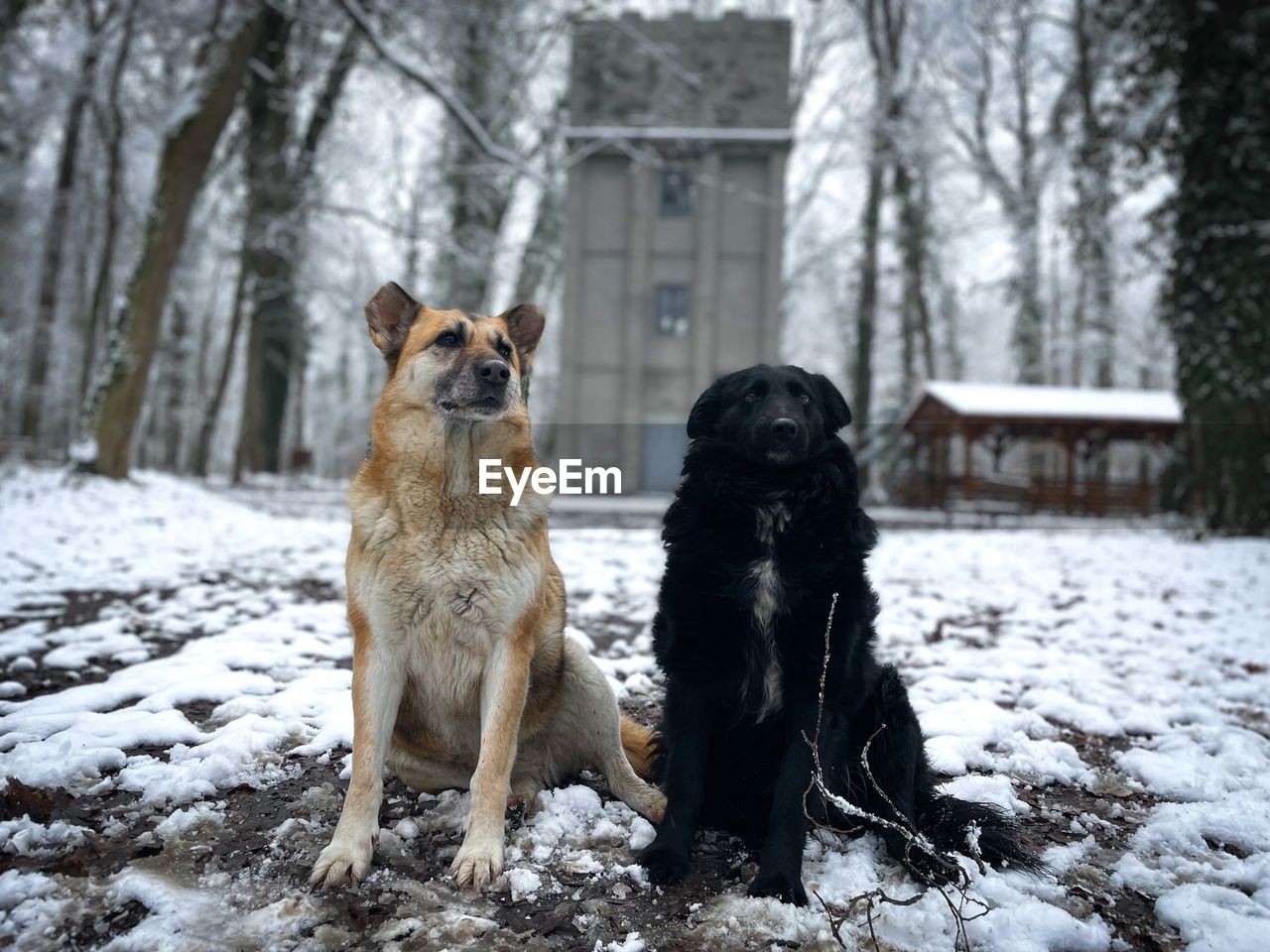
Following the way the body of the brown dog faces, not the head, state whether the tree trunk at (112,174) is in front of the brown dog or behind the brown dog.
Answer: behind

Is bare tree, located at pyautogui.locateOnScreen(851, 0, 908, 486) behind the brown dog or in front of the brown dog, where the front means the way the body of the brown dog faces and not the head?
behind

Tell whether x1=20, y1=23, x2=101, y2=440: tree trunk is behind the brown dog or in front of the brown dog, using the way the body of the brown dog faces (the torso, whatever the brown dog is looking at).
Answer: behind

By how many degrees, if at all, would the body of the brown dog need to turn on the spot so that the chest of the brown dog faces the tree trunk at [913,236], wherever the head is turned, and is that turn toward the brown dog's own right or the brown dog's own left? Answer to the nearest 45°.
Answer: approximately 135° to the brown dog's own left

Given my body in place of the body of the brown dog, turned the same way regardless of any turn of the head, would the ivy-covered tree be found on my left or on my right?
on my left

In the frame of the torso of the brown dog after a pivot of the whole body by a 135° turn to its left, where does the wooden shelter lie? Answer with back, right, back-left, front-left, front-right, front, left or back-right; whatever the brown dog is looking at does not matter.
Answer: front

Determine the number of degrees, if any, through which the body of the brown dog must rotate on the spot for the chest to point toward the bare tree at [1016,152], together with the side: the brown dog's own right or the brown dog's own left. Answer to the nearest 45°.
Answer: approximately 135° to the brown dog's own left

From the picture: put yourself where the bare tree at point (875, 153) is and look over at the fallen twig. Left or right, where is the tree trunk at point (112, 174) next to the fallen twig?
right

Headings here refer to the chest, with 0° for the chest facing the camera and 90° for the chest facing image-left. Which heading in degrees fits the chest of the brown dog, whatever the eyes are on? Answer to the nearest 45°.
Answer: approximately 0°
